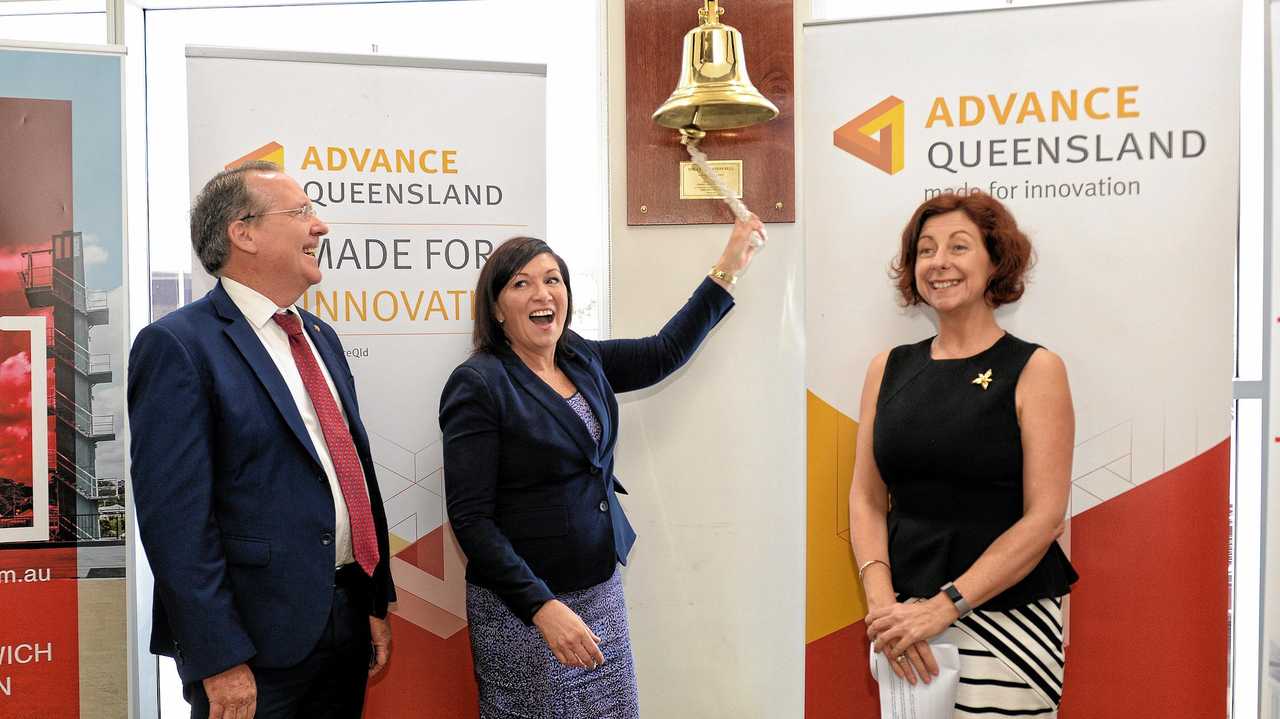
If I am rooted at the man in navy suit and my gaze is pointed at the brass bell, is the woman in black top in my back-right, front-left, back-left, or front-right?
front-right

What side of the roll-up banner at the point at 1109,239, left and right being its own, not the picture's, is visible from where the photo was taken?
front

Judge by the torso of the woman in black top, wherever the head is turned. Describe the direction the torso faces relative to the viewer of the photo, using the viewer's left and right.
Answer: facing the viewer and to the left of the viewer

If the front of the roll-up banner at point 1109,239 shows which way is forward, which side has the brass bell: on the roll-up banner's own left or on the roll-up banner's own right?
on the roll-up banner's own right

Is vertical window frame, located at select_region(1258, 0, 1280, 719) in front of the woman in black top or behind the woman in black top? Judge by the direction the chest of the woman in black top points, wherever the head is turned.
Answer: behind

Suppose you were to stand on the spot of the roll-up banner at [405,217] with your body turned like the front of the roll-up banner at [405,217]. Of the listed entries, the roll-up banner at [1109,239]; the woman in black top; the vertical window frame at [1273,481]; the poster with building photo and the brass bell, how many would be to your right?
1

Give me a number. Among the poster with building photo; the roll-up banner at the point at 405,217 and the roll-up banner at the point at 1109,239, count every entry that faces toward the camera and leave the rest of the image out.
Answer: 3

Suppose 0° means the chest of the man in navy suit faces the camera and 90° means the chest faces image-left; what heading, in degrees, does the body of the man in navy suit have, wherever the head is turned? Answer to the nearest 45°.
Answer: approximately 315°

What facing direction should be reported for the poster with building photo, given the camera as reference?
facing the viewer

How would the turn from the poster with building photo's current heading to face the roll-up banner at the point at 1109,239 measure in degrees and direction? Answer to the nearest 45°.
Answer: approximately 45° to its left

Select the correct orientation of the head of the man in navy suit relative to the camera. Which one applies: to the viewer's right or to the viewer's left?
to the viewer's right

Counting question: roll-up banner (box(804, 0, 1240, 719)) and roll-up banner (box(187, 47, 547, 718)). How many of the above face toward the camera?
2

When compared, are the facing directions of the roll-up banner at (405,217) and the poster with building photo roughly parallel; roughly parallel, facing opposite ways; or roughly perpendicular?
roughly parallel
